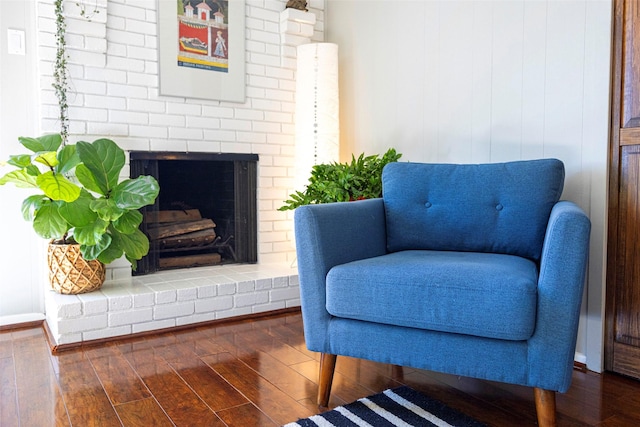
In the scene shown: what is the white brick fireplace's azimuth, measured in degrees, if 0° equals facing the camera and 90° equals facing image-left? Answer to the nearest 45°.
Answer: approximately 0°

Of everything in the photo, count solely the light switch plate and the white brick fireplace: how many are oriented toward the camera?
2

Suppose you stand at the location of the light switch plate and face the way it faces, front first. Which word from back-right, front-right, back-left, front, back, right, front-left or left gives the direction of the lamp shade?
left

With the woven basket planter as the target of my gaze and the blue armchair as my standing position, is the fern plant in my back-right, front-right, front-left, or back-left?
front-right

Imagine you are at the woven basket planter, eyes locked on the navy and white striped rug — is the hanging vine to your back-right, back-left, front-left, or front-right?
back-left

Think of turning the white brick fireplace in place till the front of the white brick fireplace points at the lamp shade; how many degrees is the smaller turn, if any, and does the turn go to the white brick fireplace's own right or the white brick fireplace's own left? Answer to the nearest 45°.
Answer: approximately 90° to the white brick fireplace's own left

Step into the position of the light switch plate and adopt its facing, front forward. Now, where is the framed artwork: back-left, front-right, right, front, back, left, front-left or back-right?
left

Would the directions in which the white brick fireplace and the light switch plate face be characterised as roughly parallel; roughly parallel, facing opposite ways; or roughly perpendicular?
roughly parallel

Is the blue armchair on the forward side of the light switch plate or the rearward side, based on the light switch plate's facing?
on the forward side

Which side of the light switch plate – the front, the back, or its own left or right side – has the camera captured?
front

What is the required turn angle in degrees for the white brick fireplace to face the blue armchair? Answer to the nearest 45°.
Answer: approximately 45° to its left

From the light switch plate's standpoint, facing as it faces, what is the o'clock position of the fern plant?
The fern plant is roughly at 10 o'clock from the light switch plate.
